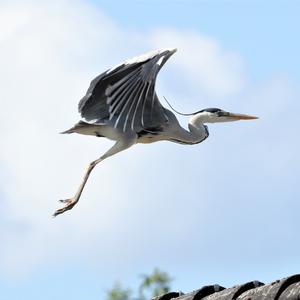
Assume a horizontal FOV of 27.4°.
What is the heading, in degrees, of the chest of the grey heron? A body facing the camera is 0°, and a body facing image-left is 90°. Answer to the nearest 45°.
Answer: approximately 270°
